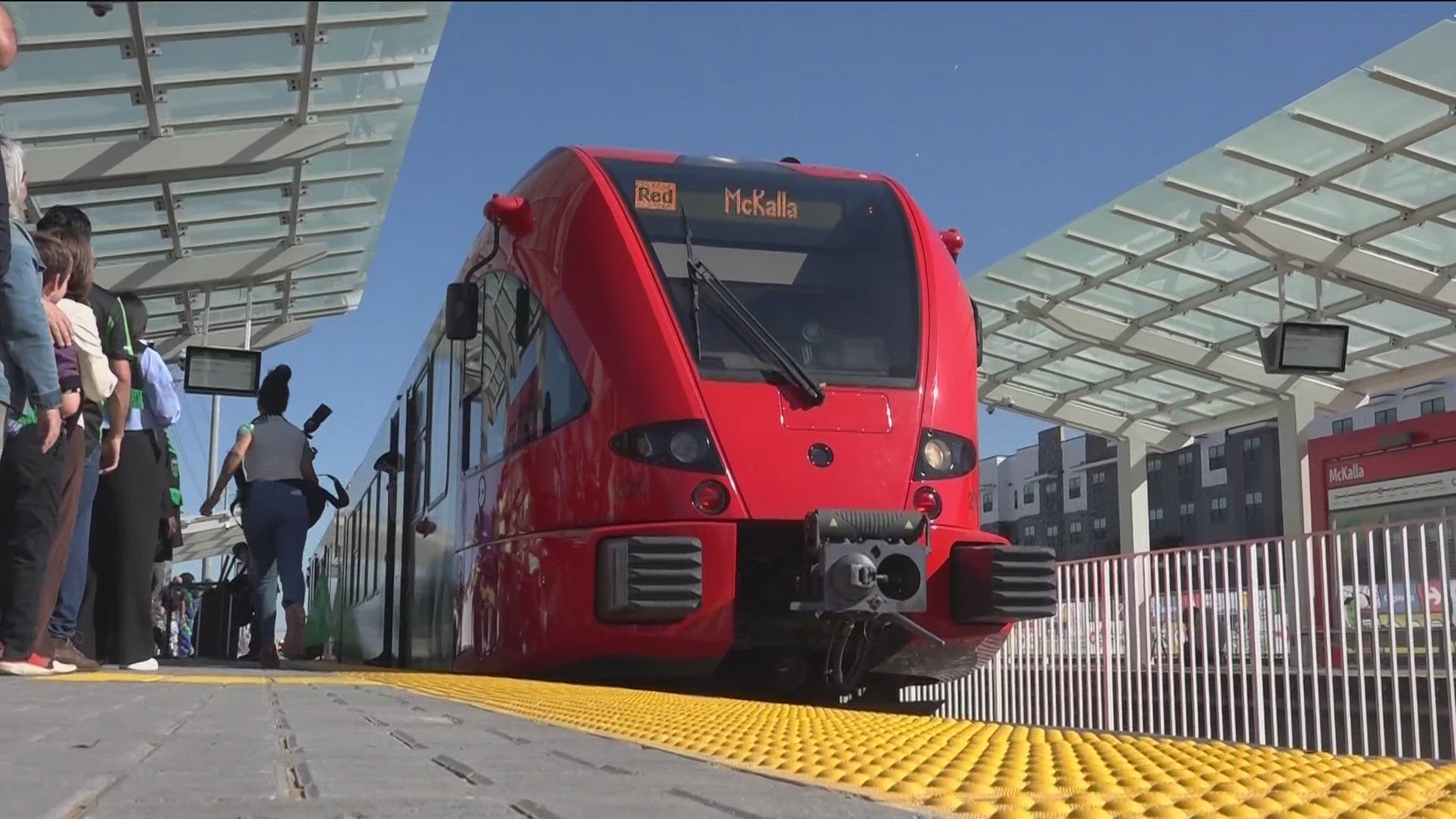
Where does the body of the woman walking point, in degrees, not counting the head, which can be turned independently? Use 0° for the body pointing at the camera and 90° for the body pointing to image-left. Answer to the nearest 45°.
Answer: approximately 180°

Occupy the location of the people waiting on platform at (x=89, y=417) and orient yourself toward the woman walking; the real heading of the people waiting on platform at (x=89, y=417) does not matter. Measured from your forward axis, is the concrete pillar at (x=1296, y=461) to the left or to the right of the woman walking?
right

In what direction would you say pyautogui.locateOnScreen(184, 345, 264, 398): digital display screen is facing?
toward the camera

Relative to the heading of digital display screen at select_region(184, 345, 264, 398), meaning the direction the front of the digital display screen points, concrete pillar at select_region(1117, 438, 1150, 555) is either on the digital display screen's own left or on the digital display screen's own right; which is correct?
on the digital display screen's own left

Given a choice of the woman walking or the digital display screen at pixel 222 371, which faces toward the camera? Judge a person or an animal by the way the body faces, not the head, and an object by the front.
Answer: the digital display screen

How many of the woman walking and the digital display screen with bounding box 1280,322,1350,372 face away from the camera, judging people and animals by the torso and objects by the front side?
1

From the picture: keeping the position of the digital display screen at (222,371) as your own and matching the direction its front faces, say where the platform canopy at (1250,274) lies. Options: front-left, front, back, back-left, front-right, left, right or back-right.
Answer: front-left

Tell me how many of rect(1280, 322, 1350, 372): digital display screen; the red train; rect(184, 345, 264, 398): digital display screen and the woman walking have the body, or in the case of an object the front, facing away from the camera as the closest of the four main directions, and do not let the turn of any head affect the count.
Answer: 1

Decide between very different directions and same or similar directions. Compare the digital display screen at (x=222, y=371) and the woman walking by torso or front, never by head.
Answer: very different directions

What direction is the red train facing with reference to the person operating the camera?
facing the viewer and to the right of the viewer

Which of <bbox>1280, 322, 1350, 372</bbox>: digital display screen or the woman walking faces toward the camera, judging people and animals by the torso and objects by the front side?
the digital display screen

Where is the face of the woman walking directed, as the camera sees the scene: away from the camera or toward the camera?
away from the camera

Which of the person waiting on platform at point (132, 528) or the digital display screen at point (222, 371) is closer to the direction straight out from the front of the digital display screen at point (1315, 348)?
the person waiting on platform

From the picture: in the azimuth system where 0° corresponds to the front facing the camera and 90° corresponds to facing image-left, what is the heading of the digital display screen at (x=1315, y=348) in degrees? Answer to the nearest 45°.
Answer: approximately 0°

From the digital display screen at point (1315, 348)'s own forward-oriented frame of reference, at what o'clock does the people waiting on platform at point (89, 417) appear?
The people waiting on platform is roughly at 1 o'clock from the digital display screen.
